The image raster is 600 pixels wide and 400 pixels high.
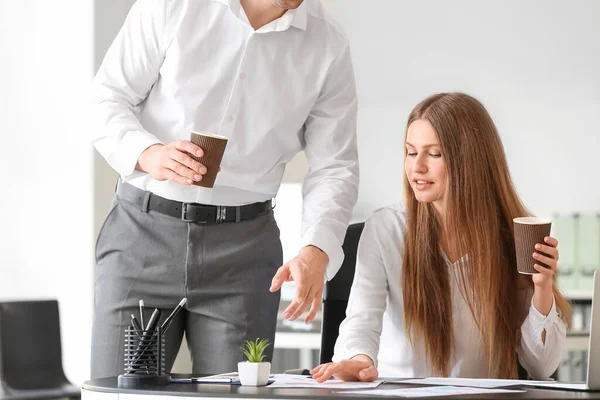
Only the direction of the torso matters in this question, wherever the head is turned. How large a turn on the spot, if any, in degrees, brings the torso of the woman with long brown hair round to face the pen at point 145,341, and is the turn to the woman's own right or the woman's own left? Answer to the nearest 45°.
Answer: approximately 45° to the woman's own right

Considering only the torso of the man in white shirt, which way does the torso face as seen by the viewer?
toward the camera

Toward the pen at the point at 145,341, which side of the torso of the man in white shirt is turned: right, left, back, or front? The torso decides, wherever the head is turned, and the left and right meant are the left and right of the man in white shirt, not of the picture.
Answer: front

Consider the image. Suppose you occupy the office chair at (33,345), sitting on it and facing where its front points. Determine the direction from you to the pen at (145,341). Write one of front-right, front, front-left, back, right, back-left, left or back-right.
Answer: front-right

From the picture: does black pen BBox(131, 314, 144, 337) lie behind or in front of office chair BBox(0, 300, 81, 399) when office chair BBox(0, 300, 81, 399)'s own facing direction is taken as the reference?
in front

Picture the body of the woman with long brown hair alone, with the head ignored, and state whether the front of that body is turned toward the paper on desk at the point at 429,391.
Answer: yes

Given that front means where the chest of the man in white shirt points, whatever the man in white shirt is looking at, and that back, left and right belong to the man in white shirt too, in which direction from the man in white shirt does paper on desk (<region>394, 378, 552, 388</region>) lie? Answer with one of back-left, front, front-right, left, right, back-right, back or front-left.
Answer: front-left

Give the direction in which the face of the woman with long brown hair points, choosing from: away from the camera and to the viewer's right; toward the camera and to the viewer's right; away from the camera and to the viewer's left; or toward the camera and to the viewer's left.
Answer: toward the camera and to the viewer's left

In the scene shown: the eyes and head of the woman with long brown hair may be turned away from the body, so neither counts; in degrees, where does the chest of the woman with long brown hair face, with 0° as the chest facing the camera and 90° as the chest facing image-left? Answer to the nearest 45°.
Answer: approximately 0°

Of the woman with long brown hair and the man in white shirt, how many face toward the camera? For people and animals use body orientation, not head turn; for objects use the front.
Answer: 2

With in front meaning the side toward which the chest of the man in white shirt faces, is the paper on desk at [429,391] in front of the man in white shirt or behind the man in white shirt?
in front

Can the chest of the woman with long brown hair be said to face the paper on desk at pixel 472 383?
yes
